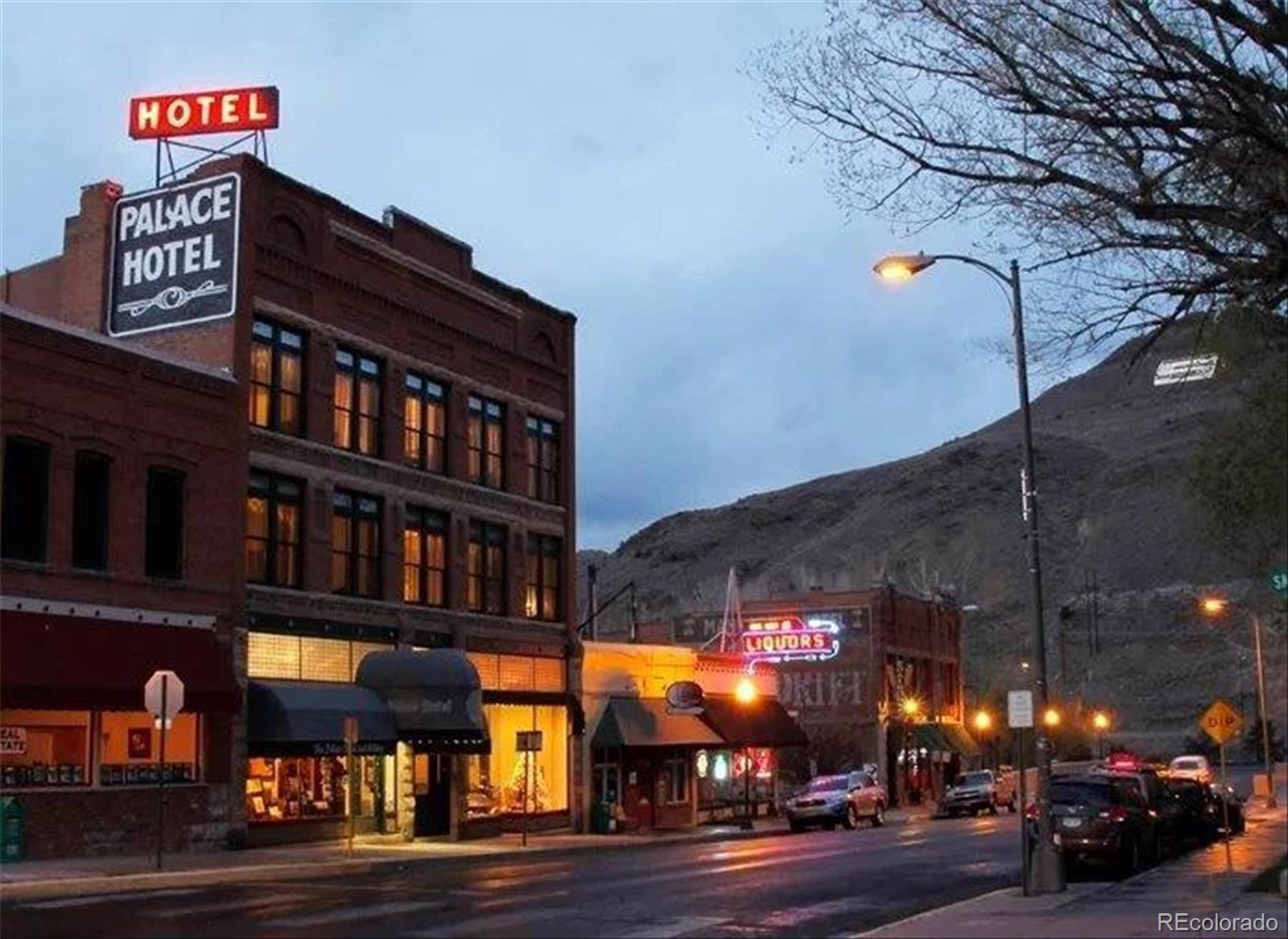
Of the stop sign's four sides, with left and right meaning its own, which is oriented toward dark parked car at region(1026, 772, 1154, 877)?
right

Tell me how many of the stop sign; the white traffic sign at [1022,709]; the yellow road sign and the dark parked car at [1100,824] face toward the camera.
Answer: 2

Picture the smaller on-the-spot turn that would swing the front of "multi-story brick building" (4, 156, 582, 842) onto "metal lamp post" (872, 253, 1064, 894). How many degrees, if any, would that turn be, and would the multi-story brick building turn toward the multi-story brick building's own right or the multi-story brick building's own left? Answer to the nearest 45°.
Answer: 0° — it already faces it

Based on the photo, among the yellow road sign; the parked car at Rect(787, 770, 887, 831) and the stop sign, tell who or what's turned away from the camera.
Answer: the stop sign

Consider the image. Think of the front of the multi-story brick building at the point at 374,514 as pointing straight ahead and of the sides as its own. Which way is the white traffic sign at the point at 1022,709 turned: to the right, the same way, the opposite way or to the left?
to the right

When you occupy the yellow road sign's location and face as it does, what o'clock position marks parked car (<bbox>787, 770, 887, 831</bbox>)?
The parked car is roughly at 5 o'clock from the yellow road sign.

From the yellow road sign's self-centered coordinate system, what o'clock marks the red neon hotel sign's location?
The red neon hotel sign is roughly at 3 o'clock from the yellow road sign.

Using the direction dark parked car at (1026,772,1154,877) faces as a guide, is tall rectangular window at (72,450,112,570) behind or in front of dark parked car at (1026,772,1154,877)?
behind

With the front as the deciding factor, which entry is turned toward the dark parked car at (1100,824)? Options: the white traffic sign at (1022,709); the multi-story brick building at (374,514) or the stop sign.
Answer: the multi-story brick building

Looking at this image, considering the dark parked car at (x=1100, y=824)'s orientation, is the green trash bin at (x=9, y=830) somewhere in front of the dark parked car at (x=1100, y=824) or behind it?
behind

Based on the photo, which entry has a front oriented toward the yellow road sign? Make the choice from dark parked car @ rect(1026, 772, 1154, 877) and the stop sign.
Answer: the dark parked car

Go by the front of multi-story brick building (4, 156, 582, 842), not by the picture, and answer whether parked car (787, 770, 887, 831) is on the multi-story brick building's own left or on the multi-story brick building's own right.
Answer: on the multi-story brick building's own left

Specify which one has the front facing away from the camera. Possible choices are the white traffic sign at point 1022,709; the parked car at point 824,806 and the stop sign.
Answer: the stop sign

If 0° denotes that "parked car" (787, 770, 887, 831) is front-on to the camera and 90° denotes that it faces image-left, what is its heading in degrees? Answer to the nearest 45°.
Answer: approximately 45°
